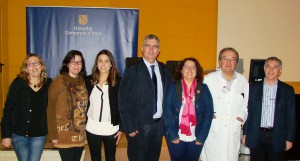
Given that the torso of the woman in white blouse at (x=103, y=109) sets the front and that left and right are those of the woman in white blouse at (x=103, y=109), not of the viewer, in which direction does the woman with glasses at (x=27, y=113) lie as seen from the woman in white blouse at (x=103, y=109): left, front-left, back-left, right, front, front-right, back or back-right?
right

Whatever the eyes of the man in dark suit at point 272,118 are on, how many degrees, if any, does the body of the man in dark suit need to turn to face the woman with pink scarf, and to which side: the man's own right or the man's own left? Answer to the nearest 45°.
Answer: approximately 45° to the man's own right

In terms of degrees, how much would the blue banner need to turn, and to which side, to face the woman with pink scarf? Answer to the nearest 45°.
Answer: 0° — it already faces them

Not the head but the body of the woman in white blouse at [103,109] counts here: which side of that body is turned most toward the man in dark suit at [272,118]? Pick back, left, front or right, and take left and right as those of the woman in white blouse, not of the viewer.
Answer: left

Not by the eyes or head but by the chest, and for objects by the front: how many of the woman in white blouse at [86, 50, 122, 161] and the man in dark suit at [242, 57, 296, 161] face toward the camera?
2

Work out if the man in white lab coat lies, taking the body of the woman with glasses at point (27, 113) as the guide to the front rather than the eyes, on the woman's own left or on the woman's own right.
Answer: on the woman's own left

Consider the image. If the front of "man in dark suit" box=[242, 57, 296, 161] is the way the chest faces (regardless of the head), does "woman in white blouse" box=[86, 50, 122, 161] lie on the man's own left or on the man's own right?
on the man's own right

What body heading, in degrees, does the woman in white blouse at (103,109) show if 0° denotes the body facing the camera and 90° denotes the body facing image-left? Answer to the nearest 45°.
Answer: approximately 0°

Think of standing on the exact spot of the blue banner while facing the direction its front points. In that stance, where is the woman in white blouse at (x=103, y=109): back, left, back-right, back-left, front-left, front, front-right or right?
front
